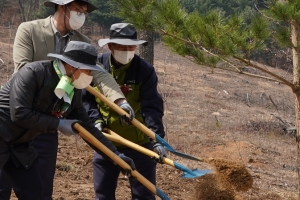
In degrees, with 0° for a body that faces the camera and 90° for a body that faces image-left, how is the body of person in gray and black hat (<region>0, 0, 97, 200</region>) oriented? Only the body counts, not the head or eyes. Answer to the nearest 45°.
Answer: approximately 315°

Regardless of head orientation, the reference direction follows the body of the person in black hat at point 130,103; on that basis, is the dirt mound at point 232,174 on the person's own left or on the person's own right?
on the person's own left

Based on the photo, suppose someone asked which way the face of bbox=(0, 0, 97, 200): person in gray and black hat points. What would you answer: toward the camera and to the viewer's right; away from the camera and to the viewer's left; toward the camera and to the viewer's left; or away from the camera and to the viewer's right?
toward the camera and to the viewer's right

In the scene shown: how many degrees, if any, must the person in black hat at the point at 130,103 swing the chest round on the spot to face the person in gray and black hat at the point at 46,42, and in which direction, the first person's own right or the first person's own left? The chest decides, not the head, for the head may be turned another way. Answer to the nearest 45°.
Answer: approximately 90° to the first person's own right

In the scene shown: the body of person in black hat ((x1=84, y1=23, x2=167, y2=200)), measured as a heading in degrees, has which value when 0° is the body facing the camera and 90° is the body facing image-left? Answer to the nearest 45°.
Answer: approximately 0°

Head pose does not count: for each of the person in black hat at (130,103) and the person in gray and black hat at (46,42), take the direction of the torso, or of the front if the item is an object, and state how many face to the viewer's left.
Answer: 0

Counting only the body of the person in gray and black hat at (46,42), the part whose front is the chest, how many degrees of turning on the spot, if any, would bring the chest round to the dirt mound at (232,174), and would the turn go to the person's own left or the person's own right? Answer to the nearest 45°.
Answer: approximately 45° to the person's own left

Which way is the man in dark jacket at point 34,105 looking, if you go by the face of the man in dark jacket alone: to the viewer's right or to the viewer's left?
to the viewer's right
